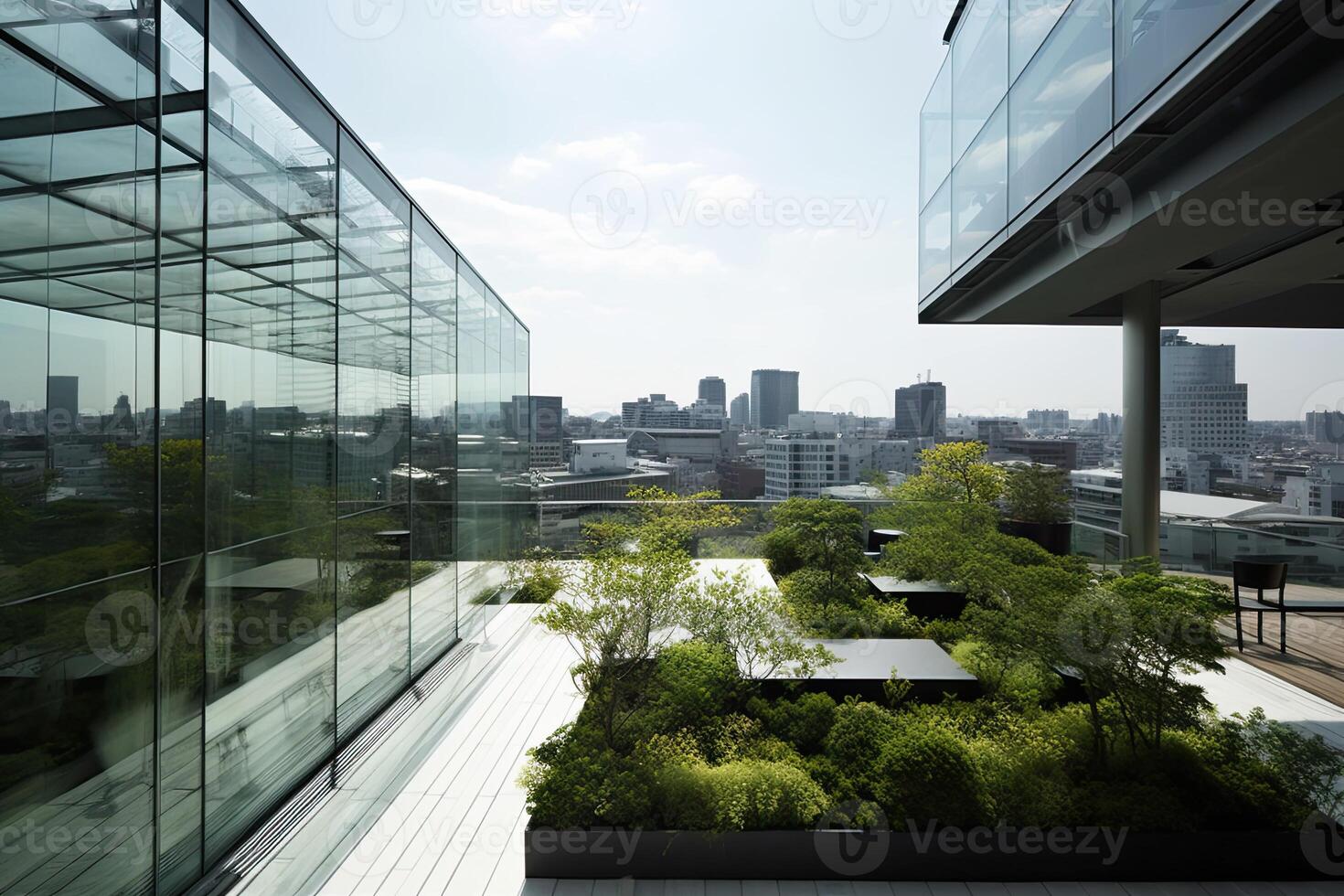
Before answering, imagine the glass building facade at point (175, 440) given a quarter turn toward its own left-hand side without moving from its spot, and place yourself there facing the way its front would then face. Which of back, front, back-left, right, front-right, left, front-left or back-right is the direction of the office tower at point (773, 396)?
front-right

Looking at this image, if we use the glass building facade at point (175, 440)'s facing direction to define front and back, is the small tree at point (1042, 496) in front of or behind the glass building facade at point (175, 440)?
in front

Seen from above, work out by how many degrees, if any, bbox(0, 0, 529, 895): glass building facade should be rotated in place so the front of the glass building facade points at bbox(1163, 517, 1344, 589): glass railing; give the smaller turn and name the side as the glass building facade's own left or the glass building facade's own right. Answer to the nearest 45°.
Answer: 0° — it already faces it

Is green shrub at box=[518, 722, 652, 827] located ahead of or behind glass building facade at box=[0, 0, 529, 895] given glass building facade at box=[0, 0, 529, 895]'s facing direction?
ahead

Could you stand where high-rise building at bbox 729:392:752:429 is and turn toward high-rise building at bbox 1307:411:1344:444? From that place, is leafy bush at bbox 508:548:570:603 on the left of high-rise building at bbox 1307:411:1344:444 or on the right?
right

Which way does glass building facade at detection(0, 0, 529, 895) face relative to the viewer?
to the viewer's right

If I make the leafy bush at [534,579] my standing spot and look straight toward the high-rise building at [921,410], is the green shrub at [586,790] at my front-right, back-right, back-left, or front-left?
back-right

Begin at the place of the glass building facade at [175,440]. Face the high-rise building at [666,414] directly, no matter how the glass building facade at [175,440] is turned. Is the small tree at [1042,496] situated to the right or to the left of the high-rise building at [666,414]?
right

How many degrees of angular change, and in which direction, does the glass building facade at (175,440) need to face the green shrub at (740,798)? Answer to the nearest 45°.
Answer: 0° — it already faces it
